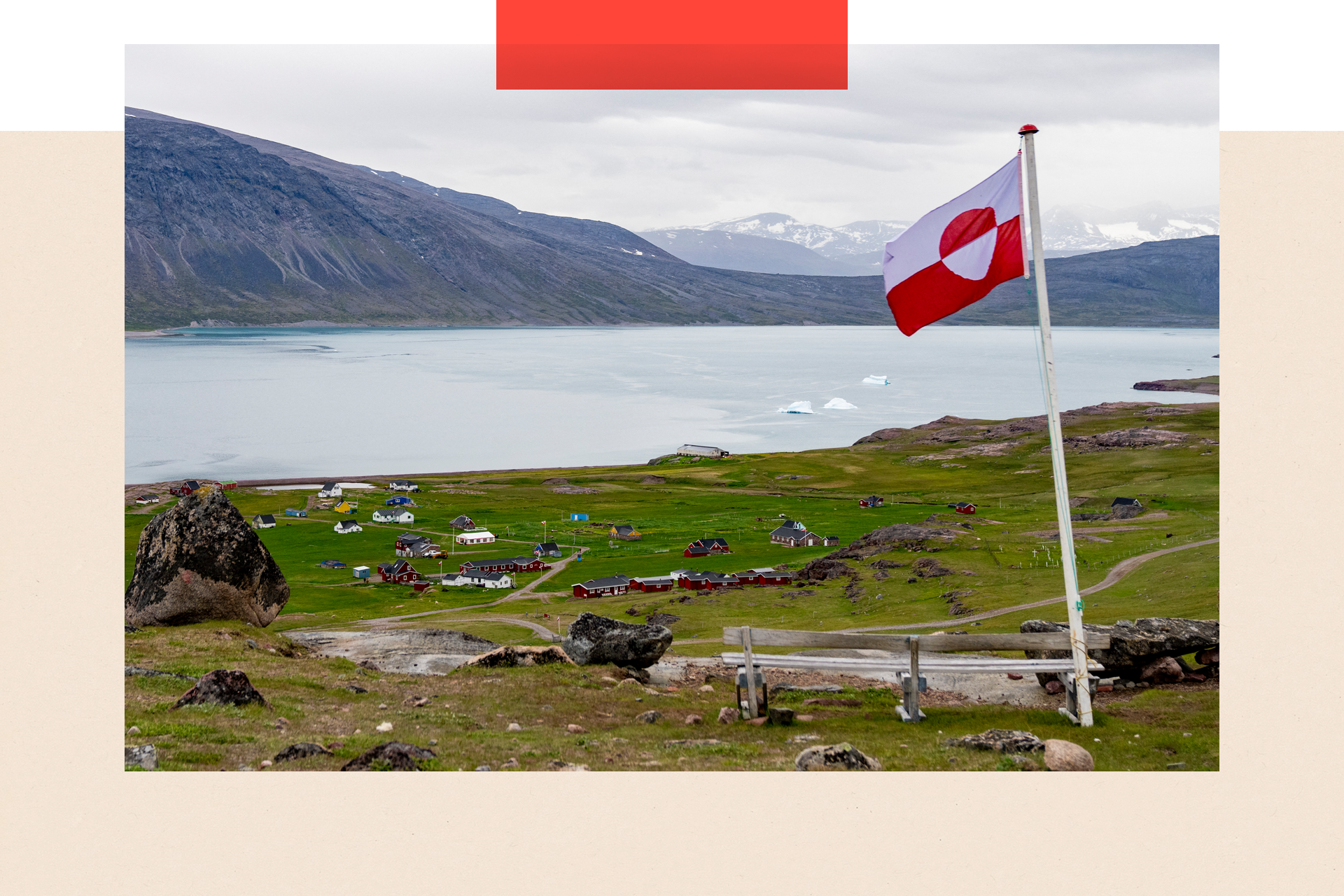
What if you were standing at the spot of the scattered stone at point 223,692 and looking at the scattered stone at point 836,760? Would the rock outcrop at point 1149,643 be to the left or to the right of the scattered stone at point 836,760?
left

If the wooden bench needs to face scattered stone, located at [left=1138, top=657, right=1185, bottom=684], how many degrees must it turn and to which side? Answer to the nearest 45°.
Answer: approximately 45° to its right

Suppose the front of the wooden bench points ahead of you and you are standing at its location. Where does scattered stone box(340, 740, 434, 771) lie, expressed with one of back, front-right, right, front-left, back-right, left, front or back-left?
back-left

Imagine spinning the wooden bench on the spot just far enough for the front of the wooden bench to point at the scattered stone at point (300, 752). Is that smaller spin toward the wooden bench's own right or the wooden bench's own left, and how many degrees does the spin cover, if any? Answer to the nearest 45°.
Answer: approximately 135° to the wooden bench's own left

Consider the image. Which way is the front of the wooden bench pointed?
away from the camera

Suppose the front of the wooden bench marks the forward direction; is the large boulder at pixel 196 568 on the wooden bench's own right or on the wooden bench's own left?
on the wooden bench's own left

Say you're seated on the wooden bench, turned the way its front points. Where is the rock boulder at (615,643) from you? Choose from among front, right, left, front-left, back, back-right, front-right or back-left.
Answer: front-left
